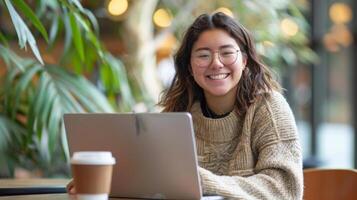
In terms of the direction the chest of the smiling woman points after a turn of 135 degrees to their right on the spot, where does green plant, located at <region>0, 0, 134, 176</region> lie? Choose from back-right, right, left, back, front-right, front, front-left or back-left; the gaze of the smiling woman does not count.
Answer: front-left

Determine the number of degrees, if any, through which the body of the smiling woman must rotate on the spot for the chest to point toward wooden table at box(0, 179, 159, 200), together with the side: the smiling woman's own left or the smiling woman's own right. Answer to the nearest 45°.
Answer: approximately 45° to the smiling woman's own right

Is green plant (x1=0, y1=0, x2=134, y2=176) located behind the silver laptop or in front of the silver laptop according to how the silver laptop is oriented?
in front

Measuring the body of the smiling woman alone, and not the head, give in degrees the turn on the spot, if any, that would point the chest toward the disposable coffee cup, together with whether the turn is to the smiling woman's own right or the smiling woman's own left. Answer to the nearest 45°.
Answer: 0° — they already face it

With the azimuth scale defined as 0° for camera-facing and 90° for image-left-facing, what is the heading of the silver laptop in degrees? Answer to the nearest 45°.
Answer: approximately 180°

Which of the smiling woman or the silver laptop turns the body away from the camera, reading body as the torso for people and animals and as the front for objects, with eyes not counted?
the silver laptop

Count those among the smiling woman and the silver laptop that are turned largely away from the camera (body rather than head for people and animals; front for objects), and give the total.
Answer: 1

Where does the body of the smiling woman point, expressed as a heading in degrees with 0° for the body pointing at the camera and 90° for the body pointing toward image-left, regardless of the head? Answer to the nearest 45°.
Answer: approximately 45°
